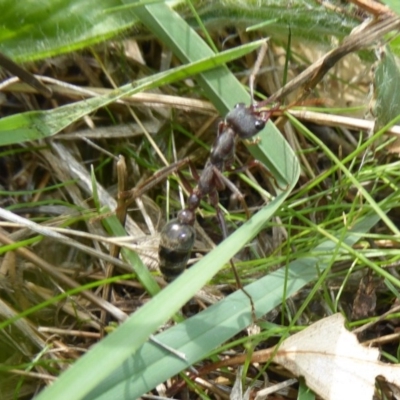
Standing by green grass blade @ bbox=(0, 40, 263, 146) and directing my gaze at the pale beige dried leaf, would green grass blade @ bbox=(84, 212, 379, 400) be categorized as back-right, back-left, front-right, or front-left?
front-right

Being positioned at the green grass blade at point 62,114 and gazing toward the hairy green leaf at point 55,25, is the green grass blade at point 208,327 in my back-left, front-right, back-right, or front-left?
back-right

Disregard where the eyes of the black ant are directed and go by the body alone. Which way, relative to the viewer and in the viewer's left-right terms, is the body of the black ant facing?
facing away from the viewer and to the right of the viewer
